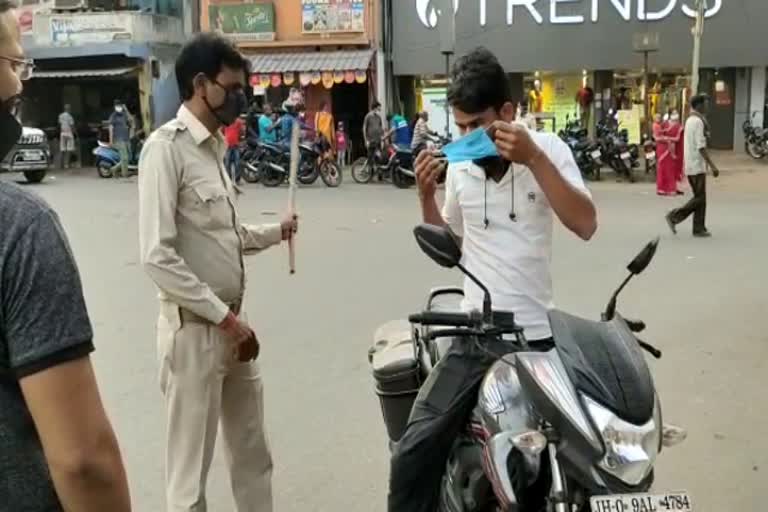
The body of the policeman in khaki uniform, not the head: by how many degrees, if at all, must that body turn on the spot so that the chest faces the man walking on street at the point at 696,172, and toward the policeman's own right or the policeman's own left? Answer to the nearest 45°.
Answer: approximately 90° to the policeman's own left

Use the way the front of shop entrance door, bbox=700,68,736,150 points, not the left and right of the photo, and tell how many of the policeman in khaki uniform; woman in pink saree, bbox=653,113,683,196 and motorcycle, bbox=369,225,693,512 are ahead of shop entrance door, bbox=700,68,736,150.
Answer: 3

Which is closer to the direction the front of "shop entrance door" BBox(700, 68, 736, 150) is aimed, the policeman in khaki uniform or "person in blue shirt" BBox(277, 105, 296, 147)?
the policeman in khaki uniform

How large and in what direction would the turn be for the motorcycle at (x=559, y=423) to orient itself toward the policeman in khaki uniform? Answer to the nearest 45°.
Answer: approximately 180°

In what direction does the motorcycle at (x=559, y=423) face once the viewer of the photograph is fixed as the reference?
facing the viewer and to the right of the viewer

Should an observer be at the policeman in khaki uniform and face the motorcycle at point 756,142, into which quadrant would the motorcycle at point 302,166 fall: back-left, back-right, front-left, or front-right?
front-left

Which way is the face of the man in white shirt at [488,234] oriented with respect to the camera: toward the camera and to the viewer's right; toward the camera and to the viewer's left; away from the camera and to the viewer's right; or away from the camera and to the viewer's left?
toward the camera and to the viewer's left

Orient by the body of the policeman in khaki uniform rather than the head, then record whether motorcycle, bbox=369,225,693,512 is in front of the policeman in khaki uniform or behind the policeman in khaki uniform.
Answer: in front

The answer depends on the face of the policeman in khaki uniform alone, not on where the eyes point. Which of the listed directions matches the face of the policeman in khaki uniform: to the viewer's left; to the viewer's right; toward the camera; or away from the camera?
to the viewer's right

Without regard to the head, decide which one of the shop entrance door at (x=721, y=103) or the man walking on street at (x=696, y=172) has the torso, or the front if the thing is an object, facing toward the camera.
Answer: the shop entrance door

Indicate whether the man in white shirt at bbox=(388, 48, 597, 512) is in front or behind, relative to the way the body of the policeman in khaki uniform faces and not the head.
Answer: in front

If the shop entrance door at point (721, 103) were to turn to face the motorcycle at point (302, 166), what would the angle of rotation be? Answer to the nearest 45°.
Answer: approximately 45° to its right

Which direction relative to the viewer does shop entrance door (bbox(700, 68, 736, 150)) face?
toward the camera

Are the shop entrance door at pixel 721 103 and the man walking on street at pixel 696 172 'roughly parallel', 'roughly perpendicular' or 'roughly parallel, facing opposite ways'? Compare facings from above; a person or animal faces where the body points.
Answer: roughly perpendicular

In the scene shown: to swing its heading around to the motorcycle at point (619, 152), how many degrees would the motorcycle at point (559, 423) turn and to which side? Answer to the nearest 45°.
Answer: approximately 135° to its left

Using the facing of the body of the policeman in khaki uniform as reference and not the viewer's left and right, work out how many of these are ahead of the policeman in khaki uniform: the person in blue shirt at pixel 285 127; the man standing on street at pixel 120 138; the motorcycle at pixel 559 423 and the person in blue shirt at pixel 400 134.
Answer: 1
